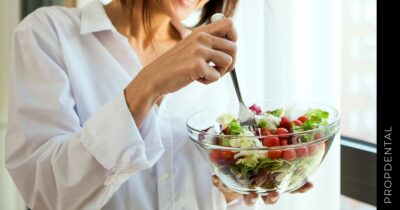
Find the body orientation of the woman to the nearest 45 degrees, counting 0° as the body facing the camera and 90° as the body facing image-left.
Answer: approximately 315°
